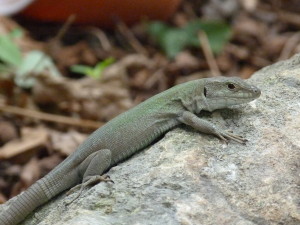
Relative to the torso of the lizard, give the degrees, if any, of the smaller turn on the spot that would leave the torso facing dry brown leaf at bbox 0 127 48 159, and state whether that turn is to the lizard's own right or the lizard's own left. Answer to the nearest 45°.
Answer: approximately 135° to the lizard's own left

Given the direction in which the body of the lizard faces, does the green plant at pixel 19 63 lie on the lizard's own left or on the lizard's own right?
on the lizard's own left

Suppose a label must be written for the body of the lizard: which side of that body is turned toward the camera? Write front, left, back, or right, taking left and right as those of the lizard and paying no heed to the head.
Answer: right

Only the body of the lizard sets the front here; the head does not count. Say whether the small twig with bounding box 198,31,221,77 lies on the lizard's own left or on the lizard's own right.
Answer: on the lizard's own left

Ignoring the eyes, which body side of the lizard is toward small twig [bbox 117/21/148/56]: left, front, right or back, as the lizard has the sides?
left

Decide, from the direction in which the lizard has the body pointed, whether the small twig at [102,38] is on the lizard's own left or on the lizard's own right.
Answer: on the lizard's own left

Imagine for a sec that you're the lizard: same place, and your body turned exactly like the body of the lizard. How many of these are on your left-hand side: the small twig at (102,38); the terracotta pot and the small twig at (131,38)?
3

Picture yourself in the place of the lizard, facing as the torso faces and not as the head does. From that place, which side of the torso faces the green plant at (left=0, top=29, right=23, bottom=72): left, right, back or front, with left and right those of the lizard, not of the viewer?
left
